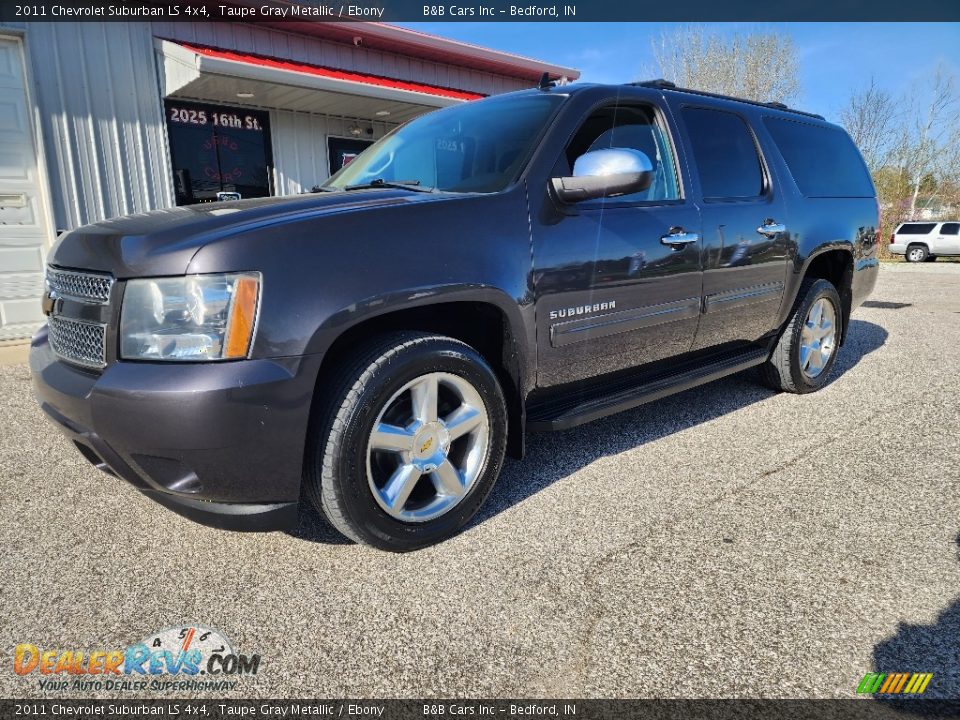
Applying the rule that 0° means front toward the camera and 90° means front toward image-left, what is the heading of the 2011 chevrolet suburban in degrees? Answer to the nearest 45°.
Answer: approximately 45°
